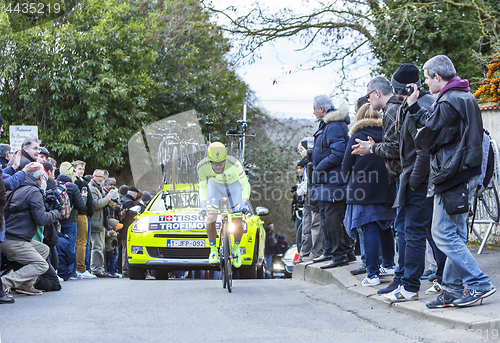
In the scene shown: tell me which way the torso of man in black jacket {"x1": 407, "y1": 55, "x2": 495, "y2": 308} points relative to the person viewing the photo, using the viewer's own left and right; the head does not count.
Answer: facing to the left of the viewer

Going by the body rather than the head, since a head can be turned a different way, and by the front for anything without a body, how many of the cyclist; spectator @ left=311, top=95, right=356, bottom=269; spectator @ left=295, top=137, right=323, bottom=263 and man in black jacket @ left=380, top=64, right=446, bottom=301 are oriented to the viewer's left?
3

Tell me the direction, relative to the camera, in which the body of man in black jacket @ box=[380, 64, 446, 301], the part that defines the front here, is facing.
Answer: to the viewer's left

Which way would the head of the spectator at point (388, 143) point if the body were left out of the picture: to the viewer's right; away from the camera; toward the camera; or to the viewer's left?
to the viewer's left

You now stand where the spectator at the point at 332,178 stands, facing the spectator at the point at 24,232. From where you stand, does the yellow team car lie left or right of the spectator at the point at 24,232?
right

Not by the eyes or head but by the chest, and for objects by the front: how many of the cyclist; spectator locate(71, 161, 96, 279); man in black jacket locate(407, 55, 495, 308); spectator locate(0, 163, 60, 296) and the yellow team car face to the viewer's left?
1

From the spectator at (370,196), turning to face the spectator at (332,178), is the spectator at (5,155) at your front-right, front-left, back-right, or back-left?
front-left

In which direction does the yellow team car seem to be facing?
toward the camera

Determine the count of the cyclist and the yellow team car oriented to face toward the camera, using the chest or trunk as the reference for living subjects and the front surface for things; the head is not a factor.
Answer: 2

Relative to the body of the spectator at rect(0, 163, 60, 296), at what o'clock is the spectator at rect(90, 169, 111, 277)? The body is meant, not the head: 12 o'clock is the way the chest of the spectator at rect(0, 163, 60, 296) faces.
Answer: the spectator at rect(90, 169, 111, 277) is roughly at 11 o'clock from the spectator at rect(0, 163, 60, 296).

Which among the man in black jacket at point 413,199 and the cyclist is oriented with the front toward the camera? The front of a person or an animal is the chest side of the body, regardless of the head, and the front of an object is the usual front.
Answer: the cyclist

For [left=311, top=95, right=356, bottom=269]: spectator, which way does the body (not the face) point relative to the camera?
to the viewer's left

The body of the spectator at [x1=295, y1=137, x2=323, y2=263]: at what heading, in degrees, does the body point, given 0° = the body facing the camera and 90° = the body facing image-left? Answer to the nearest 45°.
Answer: approximately 90°

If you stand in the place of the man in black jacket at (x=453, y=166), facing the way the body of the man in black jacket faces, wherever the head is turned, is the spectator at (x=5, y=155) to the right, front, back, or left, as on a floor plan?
front

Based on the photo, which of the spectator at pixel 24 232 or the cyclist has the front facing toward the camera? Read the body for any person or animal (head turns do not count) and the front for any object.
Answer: the cyclist

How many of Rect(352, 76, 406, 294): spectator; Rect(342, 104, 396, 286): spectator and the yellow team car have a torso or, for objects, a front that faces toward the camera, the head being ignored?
1

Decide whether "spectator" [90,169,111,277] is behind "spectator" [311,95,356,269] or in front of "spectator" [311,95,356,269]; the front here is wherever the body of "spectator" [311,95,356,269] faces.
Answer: in front
